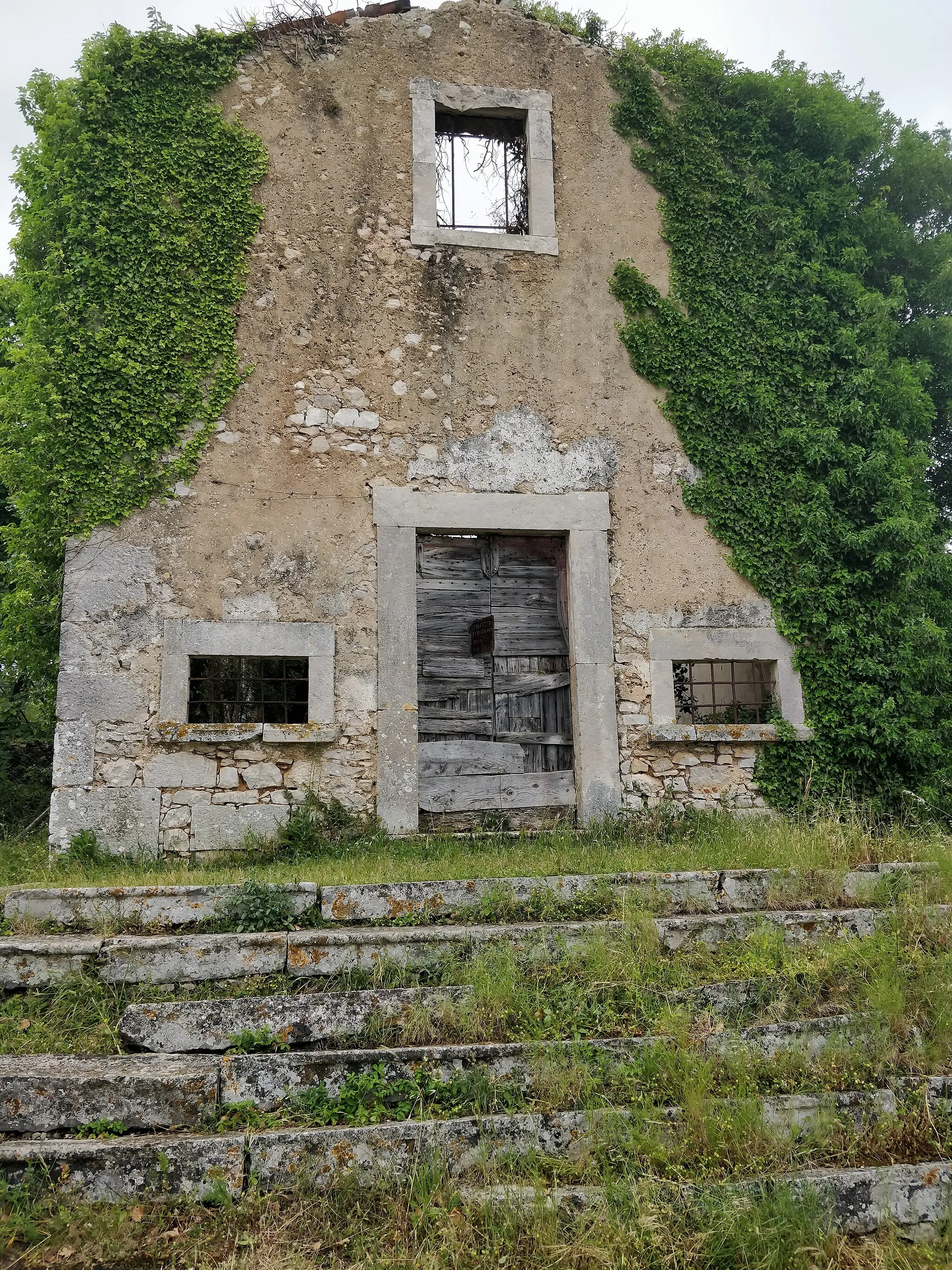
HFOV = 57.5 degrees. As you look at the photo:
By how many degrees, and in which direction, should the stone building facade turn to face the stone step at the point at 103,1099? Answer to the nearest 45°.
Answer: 0° — it already faces it

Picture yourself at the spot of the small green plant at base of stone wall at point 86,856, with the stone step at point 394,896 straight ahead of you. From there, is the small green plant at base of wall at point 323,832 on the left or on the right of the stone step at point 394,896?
left

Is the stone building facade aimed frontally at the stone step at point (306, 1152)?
yes

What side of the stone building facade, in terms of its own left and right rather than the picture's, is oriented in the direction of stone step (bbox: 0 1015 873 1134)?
front

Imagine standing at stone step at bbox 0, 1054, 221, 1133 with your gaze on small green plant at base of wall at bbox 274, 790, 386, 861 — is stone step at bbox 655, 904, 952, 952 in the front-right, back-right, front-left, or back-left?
front-right

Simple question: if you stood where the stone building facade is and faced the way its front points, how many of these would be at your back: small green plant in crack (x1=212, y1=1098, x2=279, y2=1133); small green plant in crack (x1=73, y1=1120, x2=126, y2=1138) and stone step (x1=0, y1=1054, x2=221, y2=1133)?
0

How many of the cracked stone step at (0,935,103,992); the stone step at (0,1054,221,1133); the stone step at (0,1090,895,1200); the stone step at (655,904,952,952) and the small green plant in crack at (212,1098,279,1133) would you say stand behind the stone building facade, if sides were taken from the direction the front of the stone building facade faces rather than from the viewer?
0

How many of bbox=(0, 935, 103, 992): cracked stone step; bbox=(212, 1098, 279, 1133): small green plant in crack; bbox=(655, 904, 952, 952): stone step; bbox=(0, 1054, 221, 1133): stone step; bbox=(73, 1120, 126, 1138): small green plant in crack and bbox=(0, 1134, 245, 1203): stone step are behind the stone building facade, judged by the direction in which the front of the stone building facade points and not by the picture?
0

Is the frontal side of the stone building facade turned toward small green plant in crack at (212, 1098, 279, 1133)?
yes

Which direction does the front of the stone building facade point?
toward the camera

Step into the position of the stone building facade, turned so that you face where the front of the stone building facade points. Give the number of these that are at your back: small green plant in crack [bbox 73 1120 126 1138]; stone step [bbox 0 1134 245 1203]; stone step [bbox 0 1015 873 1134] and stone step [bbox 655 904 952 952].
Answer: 0

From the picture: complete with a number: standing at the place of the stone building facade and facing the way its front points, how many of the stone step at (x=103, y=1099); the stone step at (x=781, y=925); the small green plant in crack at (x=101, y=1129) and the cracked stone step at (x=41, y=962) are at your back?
0

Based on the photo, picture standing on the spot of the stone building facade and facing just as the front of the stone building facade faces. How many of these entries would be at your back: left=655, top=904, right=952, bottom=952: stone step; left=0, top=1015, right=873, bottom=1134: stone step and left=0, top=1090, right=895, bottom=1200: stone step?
0
